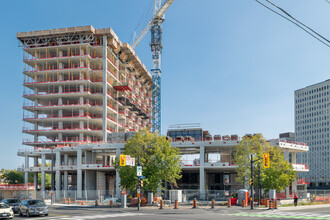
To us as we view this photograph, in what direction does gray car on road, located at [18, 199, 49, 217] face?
facing the viewer and to the right of the viewer

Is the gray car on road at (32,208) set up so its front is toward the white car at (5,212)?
no

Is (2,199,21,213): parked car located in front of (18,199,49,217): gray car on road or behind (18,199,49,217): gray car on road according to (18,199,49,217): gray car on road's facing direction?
behind
